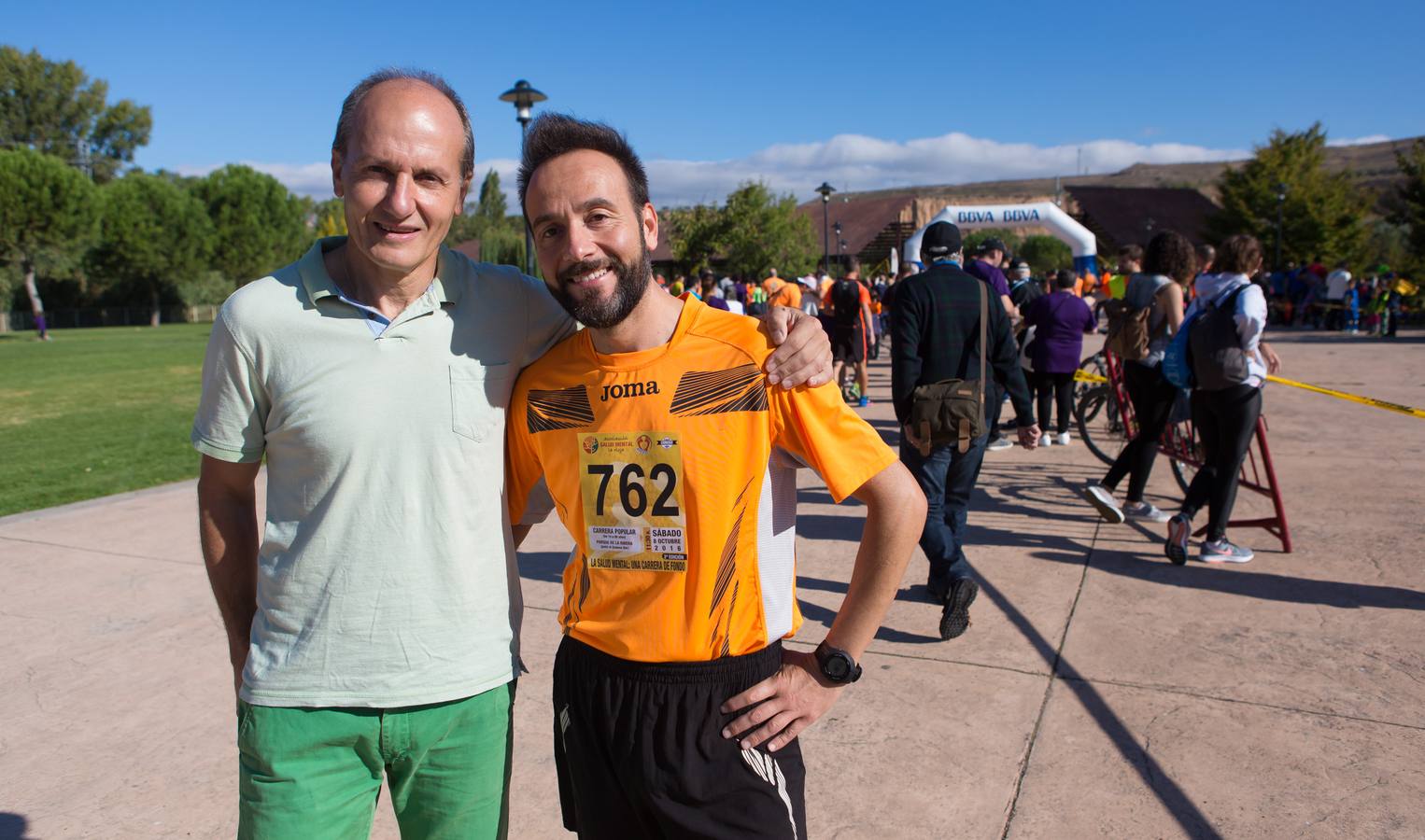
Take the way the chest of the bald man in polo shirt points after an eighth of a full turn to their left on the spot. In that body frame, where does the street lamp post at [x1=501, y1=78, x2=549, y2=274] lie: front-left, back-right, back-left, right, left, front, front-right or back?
back-left

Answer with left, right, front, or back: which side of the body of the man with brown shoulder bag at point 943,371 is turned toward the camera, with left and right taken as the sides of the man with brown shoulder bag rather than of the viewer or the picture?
back

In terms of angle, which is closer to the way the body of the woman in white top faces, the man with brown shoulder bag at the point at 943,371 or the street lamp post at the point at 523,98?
the street lamp post

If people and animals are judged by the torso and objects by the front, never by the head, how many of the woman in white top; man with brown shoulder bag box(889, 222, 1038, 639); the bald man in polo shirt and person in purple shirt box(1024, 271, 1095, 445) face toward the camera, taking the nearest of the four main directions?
1

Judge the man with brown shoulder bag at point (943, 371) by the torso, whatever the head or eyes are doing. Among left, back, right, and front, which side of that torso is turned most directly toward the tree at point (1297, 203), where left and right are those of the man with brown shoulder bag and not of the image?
front

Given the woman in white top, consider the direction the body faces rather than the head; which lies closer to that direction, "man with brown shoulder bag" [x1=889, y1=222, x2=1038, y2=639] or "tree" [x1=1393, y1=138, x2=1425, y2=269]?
the tree

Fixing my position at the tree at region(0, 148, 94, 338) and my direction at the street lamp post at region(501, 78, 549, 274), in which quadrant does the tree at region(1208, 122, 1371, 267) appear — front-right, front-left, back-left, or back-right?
front-left

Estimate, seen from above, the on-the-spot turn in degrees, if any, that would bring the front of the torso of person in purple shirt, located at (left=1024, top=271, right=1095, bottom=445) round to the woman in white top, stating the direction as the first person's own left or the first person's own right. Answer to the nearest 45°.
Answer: approximately 180°

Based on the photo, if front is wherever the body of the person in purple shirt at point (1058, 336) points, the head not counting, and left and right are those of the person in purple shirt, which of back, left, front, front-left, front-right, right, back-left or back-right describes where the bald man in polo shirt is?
back

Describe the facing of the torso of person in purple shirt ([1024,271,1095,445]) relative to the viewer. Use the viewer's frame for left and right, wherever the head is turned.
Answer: facing away from the viewer

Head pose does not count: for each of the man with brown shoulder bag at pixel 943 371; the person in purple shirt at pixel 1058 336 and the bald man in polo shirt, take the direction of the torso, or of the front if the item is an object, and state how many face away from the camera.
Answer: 2

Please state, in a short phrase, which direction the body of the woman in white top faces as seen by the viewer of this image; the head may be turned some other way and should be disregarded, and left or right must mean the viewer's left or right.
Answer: facing away from the viewer and to the right of the viewer

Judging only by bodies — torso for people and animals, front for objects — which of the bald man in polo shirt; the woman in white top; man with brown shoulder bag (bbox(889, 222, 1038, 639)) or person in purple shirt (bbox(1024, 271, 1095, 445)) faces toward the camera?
the bald man in polo shirt

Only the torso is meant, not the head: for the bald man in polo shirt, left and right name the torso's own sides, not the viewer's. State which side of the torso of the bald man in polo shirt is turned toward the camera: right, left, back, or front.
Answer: front

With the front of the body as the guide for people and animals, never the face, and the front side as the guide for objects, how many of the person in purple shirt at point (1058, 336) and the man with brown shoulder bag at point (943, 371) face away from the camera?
2
